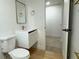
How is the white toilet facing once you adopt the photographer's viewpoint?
facing the viewer and to the right of the viewer
